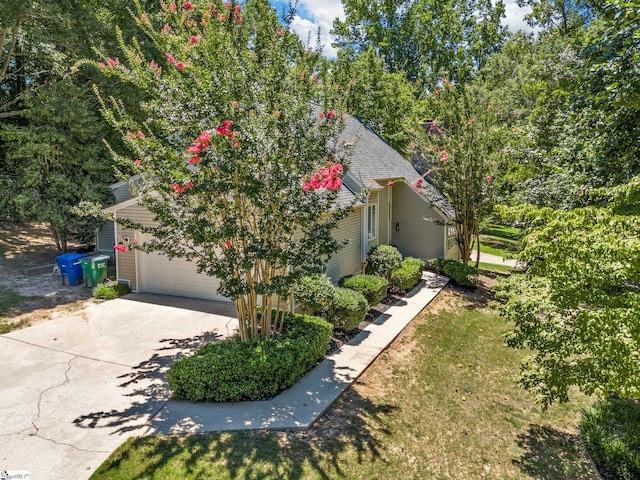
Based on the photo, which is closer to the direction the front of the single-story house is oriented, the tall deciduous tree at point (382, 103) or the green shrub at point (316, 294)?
the green shrub

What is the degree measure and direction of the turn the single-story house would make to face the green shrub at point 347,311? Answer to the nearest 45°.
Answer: approximately 45° to its right

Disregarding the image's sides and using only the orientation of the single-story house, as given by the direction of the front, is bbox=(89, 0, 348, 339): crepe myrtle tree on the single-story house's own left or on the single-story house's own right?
on the single-story house's own right

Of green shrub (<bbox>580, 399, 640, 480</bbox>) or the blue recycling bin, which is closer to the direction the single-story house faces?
the green shrub

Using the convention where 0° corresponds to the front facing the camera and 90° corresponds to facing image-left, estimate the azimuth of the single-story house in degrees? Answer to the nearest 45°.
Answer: approximately 315°

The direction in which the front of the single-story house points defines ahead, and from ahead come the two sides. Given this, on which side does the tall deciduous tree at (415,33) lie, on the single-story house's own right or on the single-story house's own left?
on the single-story house's own left

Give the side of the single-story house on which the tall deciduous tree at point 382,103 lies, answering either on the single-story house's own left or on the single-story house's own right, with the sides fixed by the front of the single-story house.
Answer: on the single-story house's own left
